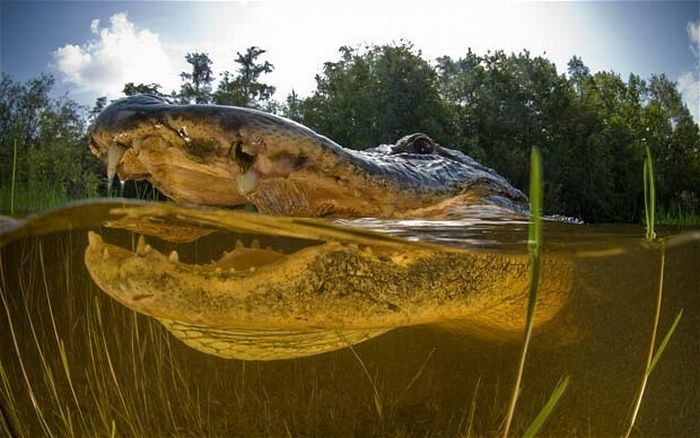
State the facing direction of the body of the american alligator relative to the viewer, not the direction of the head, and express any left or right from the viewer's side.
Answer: facing to the left of the viewer

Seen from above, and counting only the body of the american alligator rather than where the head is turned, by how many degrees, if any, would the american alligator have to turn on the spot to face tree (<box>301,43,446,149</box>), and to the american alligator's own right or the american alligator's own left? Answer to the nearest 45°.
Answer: approximately 90° to the american alligator's own right

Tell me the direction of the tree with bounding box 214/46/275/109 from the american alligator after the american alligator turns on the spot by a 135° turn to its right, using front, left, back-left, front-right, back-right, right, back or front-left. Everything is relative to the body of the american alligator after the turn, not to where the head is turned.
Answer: front-left

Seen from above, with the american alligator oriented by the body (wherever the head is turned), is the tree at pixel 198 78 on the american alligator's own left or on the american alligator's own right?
on the american alligator's own right

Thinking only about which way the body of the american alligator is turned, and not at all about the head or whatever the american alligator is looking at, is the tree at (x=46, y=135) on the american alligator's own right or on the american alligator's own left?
on the american alligator's own right
